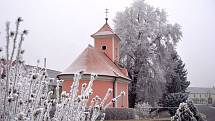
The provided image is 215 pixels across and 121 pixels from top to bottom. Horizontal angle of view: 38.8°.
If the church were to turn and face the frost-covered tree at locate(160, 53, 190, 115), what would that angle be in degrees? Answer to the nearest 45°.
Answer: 0° — it already faces it

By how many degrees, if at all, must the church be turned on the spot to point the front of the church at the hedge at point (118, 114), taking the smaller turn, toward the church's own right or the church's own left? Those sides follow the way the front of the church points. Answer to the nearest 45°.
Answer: approximately 90° to the church's own right
